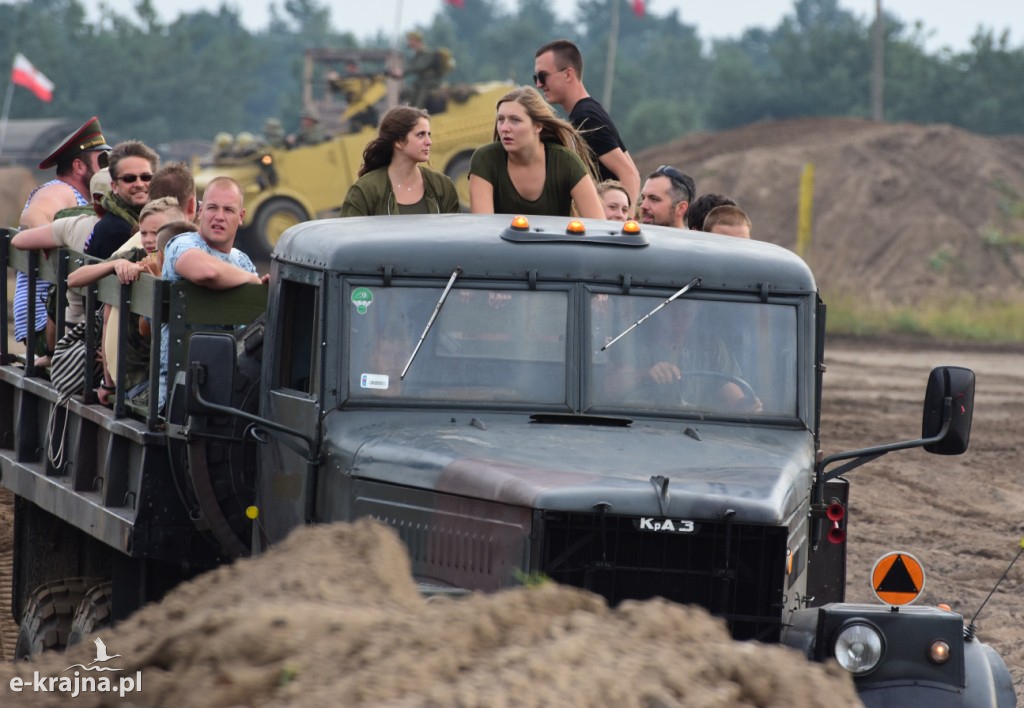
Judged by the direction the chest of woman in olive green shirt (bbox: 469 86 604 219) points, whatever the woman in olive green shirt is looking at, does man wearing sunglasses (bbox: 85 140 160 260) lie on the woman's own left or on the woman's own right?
on the woman's own right

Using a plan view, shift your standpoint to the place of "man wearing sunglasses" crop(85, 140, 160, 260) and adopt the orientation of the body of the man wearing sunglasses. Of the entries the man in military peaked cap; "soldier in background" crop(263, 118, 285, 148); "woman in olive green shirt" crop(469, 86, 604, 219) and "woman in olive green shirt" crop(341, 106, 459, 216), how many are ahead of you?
2

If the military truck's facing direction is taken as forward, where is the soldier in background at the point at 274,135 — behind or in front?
behind

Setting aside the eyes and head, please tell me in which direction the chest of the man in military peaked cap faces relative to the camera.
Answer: to the viewer's right

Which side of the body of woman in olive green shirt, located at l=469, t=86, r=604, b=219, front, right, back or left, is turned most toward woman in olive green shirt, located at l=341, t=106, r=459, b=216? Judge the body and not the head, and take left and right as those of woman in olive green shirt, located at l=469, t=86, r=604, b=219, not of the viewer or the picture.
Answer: right

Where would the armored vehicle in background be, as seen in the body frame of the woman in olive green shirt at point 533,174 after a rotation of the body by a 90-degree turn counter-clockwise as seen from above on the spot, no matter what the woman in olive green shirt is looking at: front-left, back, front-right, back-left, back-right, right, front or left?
left
